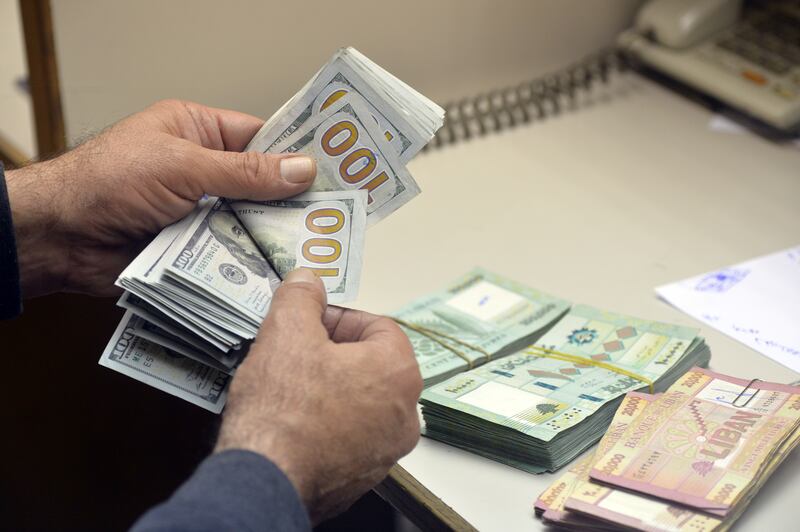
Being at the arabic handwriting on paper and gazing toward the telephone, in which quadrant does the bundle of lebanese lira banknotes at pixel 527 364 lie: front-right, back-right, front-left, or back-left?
back-left

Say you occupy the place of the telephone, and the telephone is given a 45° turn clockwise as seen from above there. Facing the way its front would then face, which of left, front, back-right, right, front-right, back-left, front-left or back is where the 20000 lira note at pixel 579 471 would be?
left

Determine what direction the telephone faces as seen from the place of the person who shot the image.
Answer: facing the viewer and to the left of the viewer

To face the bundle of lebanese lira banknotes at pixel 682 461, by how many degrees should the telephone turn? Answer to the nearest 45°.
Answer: approximately 45° to its left

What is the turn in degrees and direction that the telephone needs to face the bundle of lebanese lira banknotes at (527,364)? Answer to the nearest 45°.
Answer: approximately 45° to its left

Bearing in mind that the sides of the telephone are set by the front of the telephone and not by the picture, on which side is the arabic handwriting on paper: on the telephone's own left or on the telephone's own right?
on the telephone's own left
